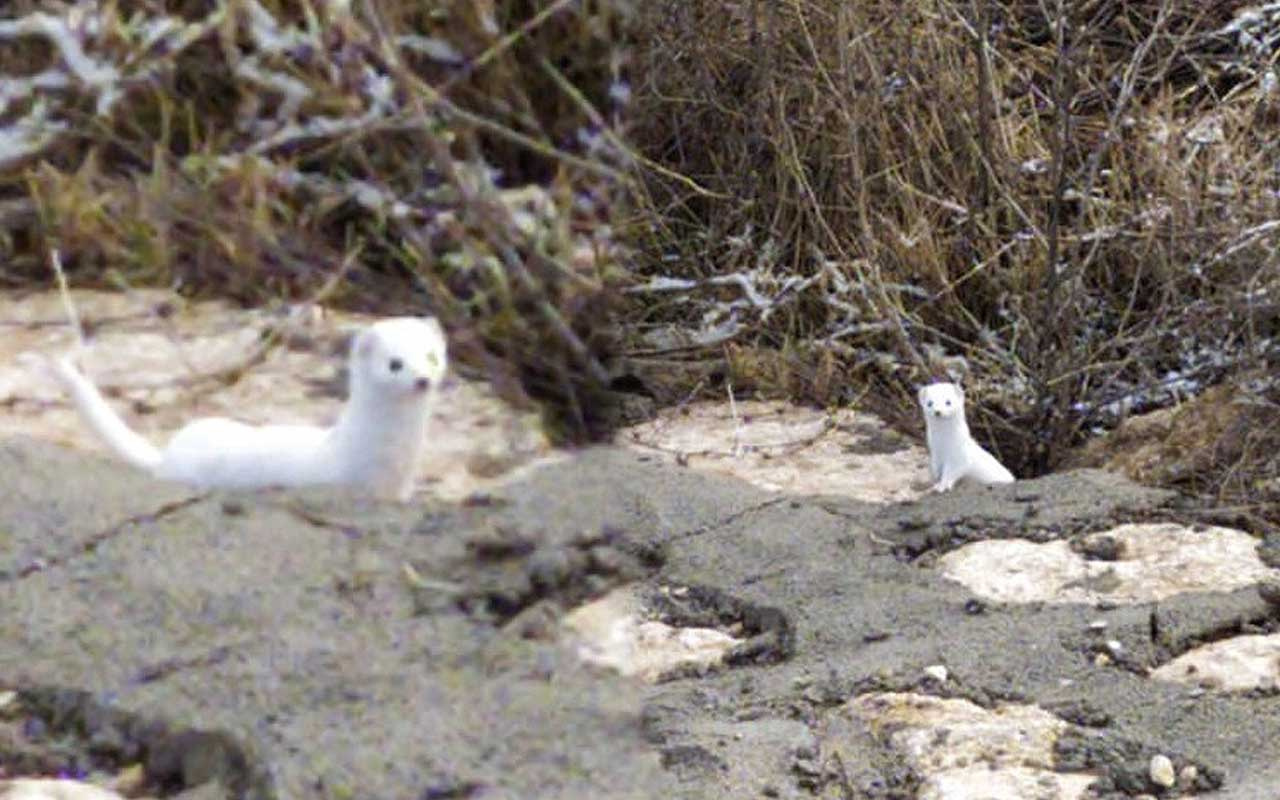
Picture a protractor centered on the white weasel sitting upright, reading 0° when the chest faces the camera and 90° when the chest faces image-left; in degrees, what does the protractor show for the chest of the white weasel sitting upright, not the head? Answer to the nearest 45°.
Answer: approximately 45°
